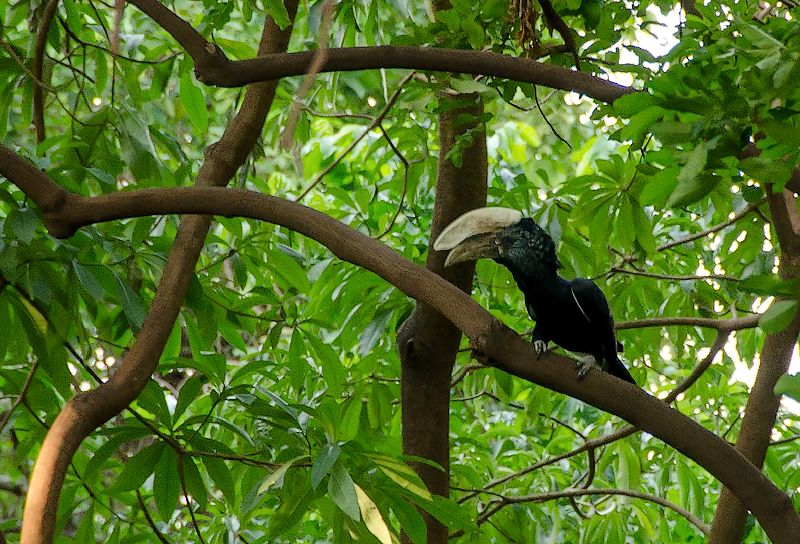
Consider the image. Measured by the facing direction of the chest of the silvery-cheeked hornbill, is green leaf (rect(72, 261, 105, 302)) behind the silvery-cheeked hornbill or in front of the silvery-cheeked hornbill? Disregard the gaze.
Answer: in front

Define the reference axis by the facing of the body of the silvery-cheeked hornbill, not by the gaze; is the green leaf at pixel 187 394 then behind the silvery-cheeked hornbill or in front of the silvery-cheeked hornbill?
in front

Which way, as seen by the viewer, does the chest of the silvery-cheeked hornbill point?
to the viewer's left
